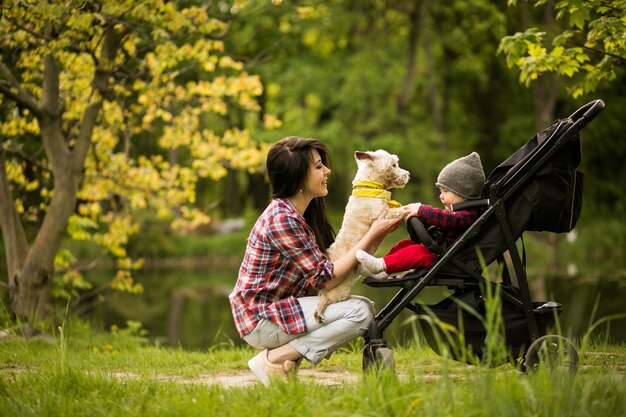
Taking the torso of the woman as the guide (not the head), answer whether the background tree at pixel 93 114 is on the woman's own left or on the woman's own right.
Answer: on the woman's own left

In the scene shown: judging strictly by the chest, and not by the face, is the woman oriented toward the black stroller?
yes

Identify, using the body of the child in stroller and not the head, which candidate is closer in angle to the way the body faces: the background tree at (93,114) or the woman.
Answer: the woman

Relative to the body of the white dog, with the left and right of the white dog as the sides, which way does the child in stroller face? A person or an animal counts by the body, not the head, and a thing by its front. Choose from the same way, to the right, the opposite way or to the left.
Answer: the opposite way

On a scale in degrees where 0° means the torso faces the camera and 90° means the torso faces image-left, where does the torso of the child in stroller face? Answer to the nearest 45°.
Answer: approximately 90°

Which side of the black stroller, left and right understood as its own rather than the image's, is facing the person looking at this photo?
left

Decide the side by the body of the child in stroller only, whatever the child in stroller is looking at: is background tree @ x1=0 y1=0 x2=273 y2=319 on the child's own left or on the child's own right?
on the child's own right

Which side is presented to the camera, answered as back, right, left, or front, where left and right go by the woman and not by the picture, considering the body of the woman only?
right

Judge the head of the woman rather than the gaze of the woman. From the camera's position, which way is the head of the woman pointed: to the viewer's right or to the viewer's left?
to the viewer's right

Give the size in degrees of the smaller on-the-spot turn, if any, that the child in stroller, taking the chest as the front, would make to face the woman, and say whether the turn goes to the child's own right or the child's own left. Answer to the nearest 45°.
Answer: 0° — they already face them

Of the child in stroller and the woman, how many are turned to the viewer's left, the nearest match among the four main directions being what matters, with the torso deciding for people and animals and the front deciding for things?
1

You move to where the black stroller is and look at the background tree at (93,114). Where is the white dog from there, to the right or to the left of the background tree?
left

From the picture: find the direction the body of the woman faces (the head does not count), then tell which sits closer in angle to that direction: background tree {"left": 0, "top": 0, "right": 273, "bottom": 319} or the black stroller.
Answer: the black stroller

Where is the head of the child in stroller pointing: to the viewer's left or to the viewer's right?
to the viewer's left

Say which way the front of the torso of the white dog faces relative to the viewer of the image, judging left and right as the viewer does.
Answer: facing to the right of the viewer
